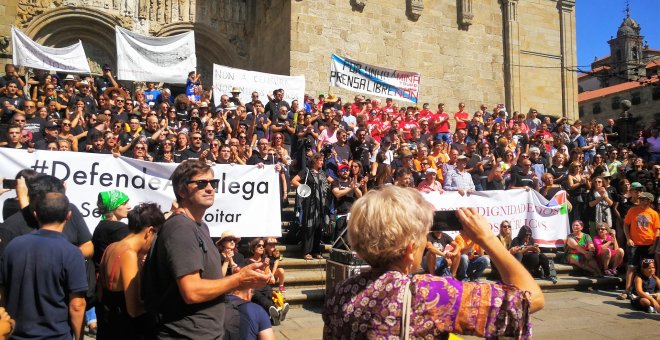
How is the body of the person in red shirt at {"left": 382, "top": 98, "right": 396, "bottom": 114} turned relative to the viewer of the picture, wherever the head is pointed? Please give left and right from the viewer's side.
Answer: facing the viewer

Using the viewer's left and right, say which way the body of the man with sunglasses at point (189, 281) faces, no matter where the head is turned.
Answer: facing to the right of the viewer

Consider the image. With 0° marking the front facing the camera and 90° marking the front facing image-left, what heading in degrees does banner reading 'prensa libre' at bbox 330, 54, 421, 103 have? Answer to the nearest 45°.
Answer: approximately 0°

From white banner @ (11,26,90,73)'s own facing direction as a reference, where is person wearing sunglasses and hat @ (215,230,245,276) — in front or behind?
in front

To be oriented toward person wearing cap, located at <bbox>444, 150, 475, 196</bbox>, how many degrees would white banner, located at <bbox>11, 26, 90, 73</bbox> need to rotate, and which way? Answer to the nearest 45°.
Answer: approximately 45° to its left

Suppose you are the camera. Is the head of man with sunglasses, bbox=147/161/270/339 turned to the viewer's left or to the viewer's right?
to the viewer's right

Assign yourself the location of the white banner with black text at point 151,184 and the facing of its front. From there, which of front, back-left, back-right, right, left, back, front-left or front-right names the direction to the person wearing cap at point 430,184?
left

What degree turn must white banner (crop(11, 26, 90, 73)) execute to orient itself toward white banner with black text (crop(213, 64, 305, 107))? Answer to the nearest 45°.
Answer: approximately 90° to its left

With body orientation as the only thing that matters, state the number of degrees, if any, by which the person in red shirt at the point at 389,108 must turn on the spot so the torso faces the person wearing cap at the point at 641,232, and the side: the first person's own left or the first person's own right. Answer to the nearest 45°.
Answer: approximately 45° to the first person's own left

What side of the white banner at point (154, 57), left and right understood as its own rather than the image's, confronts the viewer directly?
front

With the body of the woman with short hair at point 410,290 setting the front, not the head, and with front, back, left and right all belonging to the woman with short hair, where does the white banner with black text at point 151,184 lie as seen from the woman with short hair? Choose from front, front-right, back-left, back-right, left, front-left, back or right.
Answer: left

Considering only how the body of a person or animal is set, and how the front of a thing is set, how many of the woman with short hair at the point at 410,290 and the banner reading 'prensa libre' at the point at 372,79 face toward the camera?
1

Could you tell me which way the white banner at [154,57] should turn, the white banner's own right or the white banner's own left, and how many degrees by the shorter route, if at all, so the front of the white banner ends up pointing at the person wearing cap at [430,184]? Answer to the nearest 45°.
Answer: approximately 45° to the white banner's own left
